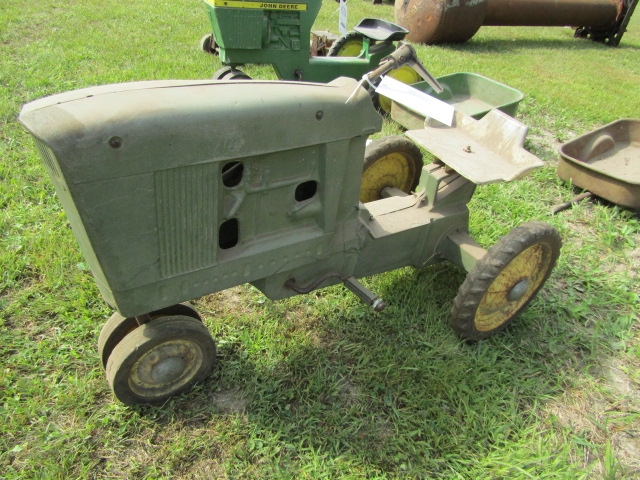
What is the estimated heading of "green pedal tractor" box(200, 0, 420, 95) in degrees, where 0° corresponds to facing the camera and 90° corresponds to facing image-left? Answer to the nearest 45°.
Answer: approximately 45°

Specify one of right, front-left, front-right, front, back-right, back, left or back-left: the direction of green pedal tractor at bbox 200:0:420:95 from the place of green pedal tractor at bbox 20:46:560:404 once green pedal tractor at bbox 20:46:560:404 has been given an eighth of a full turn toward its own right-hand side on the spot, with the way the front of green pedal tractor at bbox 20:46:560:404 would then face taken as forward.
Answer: right

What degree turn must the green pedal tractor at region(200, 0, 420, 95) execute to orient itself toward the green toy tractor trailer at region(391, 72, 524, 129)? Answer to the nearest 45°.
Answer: approximately 135° to its left

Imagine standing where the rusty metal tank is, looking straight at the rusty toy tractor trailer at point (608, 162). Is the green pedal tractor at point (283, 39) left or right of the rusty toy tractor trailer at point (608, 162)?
right

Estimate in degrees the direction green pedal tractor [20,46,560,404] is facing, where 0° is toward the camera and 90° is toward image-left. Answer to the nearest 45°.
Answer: approximately 45°

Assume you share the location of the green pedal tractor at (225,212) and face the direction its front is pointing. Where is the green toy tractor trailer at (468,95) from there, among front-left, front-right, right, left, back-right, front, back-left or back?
back

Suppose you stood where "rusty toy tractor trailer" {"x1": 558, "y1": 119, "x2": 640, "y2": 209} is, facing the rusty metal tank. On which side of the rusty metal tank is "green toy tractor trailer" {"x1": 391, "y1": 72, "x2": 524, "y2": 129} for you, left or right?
left

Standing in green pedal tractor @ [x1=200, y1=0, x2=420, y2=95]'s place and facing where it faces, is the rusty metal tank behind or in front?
behind

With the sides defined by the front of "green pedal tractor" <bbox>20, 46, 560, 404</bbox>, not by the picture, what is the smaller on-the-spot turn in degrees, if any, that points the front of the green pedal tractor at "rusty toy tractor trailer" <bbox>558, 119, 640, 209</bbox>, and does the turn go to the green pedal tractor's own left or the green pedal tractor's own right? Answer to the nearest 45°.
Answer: approximately 180°
